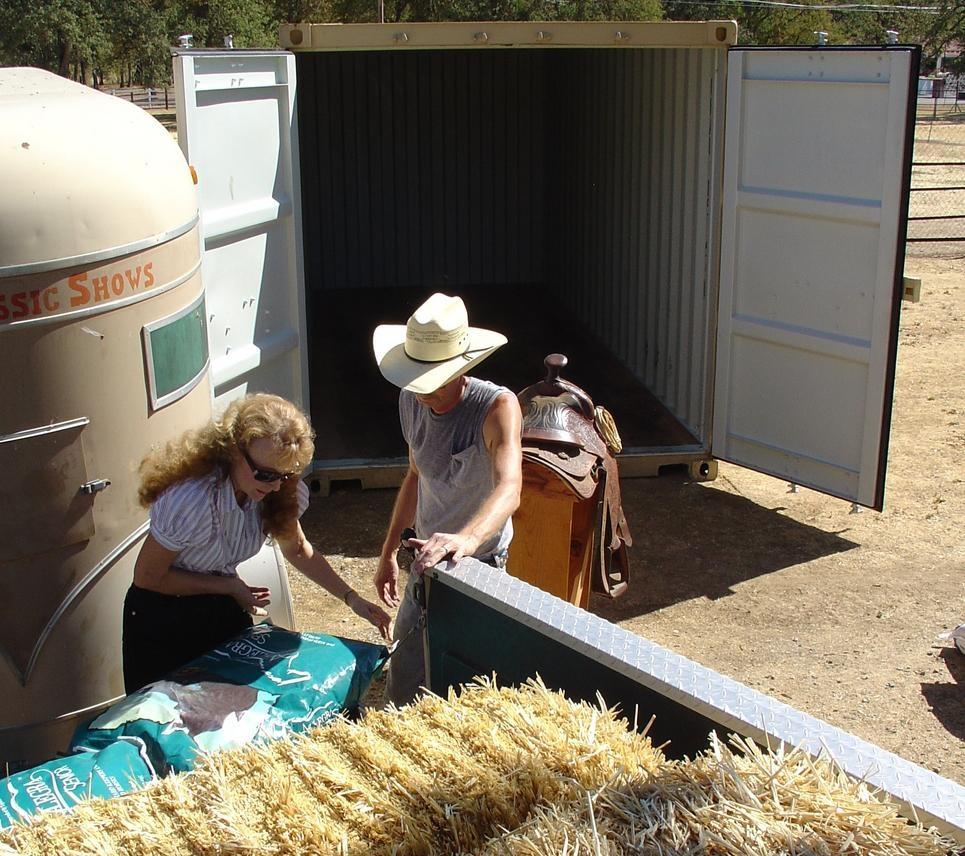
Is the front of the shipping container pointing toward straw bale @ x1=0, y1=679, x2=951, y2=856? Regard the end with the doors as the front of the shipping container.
yes

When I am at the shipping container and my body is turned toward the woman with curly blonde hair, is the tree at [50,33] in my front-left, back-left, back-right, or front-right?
back-right

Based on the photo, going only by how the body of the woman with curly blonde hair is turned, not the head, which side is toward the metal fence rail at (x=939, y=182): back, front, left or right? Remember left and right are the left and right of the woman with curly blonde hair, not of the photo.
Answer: left

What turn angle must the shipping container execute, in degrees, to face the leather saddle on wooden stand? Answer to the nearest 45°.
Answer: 0° — it already faces it

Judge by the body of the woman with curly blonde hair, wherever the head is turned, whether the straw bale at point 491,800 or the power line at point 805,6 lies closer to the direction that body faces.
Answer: the straw bale

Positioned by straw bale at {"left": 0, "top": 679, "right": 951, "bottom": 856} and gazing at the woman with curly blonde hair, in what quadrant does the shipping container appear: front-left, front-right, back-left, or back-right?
front-right

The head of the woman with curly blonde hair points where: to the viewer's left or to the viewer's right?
to the viewer's right

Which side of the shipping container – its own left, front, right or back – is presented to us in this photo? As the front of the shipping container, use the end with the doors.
front

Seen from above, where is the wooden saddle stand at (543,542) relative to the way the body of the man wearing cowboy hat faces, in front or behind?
behind

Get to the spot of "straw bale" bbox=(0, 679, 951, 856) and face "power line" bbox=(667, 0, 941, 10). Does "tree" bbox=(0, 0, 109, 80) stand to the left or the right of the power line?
left

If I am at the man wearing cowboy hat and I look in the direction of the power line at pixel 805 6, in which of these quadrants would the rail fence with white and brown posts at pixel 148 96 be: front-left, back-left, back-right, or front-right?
front-left

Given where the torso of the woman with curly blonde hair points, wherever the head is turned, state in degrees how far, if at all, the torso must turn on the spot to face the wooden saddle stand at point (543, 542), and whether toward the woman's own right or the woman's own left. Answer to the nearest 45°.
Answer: approximately 90° to the woman's own left

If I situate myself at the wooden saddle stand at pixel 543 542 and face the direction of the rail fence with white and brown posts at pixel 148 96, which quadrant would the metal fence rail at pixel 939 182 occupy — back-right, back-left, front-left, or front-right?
front-right

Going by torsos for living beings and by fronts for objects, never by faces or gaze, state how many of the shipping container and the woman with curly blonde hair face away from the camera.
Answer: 0

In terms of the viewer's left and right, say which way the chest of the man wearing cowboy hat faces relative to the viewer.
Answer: facing the viewer and to the left of the viewer

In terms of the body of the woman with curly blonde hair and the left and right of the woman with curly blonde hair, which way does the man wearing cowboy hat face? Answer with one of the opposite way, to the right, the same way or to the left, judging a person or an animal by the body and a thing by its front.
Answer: to the right
